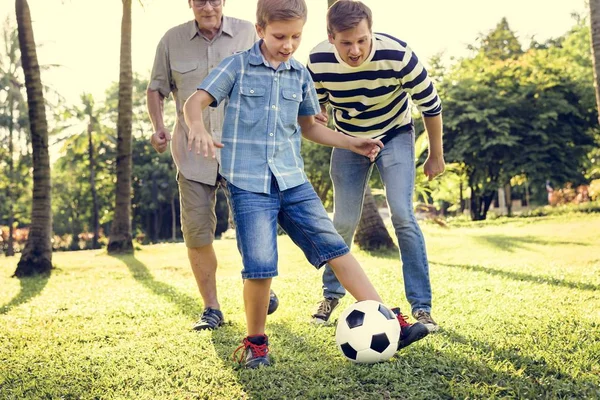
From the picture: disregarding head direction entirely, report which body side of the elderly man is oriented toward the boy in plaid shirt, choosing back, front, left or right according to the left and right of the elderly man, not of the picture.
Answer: front

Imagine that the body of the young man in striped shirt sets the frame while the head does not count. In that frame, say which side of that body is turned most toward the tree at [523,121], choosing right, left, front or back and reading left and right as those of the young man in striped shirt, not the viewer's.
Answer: back

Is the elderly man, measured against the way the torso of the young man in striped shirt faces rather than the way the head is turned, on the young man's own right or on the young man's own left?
on the young man's own right

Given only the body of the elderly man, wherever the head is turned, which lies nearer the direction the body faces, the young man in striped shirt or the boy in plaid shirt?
the boy in plaid shirt

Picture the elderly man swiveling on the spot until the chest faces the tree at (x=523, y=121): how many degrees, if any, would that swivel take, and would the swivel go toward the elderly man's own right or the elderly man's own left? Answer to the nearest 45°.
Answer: approximately 135° to the elderly man's own left

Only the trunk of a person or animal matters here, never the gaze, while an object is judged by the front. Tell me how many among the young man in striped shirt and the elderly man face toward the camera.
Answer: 2

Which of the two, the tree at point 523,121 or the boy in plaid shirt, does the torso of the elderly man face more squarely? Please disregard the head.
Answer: the boy in plaid shirt
